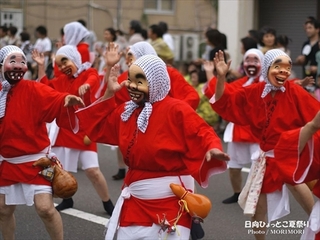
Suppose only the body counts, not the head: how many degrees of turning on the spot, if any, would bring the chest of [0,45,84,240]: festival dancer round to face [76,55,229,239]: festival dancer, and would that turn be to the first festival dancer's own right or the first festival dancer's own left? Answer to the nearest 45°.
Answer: approximately 45° to the first festival dancer's own left

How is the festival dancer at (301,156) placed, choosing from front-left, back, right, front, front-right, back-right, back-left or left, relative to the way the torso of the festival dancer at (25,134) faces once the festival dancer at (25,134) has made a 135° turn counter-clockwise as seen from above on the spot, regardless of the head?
right

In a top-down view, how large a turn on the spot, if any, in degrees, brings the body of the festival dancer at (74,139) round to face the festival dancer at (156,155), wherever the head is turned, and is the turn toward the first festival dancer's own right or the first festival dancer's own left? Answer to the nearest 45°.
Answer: approximately 45° to the first festival dancer's own left

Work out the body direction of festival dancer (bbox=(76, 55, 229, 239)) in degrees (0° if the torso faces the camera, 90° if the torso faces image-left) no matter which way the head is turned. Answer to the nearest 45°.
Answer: approximately 45°

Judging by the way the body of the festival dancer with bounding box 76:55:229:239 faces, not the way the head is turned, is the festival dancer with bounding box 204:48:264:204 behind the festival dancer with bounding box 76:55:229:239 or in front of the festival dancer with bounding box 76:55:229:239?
behind

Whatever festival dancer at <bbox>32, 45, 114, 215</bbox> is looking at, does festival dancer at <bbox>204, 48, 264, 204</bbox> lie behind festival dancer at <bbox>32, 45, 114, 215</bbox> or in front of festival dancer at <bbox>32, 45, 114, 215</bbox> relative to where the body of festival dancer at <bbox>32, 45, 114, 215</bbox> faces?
behind

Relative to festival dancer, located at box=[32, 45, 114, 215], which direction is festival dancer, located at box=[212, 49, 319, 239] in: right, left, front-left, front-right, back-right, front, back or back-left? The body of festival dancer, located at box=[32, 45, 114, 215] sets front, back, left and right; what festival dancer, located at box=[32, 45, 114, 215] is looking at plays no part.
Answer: left

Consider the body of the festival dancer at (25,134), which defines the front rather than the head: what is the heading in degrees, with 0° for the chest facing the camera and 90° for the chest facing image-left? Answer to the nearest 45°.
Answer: approximately 0°

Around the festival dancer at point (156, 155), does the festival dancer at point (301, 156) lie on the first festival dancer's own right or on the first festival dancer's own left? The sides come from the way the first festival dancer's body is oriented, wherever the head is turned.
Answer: on the first festival dancer's own left

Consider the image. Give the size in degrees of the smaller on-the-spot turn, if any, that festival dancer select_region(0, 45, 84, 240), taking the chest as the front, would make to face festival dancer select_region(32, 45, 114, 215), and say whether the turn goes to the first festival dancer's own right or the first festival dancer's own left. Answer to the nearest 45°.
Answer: approximately 180°

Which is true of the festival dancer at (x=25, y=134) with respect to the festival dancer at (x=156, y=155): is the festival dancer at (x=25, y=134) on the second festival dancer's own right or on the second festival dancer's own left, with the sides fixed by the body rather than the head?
on the second festival dancer's own right
